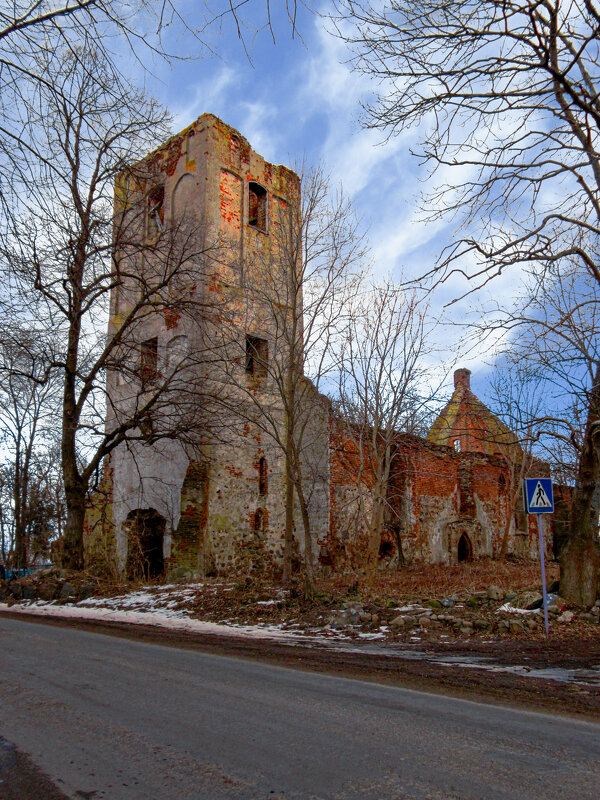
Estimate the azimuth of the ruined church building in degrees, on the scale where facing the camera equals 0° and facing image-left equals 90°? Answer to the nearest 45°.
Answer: approximately 45°

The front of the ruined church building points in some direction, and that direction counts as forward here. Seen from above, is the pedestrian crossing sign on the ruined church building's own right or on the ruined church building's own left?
on the ruined church building's own left
